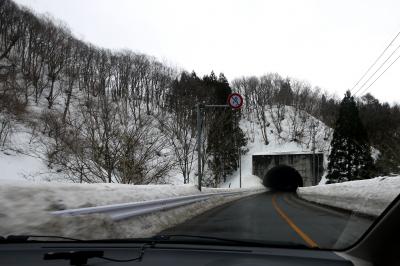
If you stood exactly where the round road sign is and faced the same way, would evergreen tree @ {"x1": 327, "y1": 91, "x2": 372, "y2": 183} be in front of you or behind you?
behind

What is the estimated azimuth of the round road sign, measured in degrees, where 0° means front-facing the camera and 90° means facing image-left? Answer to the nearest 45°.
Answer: approximately 0°
